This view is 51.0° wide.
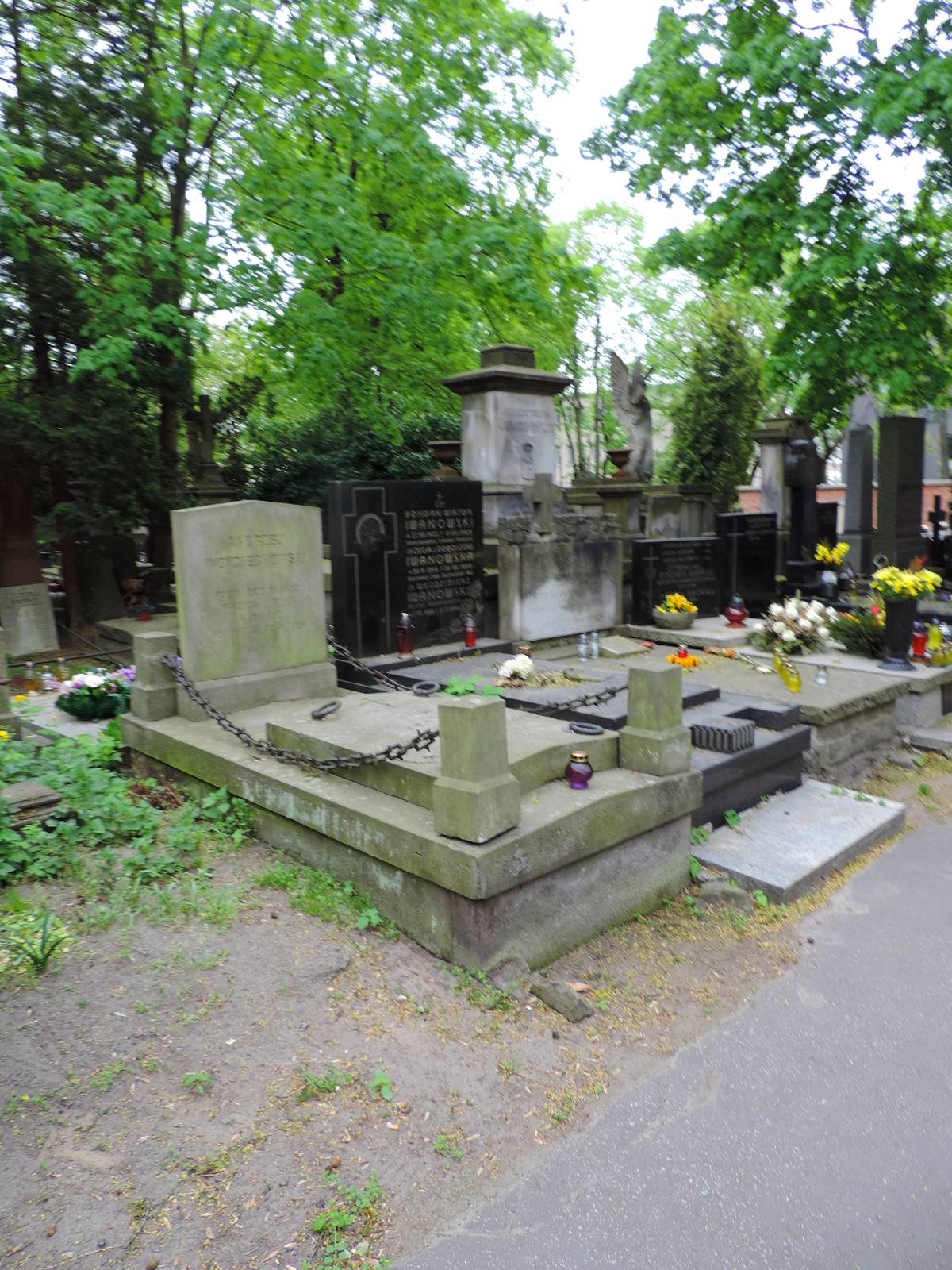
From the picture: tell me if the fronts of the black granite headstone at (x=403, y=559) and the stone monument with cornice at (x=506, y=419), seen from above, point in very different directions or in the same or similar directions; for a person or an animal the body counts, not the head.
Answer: same or similar directions

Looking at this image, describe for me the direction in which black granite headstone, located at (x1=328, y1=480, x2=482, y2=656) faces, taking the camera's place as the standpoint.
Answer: facing the viewer and to the right of the viewer

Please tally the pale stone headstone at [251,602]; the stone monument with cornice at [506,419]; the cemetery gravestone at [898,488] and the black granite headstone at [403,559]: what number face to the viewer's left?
0

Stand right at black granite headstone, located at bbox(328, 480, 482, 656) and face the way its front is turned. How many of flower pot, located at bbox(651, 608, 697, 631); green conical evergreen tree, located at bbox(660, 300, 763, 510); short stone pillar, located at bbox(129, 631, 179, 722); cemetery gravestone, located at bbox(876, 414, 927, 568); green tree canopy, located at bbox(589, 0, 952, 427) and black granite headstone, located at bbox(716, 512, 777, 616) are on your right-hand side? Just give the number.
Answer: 1

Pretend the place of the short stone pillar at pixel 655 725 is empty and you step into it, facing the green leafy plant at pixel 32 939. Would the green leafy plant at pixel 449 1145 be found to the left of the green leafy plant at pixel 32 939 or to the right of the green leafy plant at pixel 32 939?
left

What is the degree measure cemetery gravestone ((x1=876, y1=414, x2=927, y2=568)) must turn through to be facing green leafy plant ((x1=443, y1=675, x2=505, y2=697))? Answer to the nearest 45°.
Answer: approximately 45° to its right

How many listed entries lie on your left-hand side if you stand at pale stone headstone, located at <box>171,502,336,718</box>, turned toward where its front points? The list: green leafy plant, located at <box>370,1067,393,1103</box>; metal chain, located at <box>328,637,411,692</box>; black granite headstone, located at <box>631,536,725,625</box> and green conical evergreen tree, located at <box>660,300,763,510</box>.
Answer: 3

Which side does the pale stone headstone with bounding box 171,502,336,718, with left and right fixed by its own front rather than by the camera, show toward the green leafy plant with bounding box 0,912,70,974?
right

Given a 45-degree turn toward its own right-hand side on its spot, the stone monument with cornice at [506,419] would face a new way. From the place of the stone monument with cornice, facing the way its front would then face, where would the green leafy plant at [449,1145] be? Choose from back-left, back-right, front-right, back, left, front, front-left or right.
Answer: front

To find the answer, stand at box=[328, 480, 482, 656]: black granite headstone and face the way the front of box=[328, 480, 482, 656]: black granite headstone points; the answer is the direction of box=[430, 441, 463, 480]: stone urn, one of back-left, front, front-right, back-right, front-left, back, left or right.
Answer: back-left

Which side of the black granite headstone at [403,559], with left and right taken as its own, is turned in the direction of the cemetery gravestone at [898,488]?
left

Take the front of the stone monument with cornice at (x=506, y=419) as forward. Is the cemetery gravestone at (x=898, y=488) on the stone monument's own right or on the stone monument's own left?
on the stone monument's own left

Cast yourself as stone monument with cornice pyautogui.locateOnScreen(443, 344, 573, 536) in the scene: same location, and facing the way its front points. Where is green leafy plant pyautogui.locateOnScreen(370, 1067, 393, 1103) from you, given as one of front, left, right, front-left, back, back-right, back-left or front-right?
front-right

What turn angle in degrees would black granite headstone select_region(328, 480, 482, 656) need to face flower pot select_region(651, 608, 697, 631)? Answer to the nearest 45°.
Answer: approximately 90° to its left
